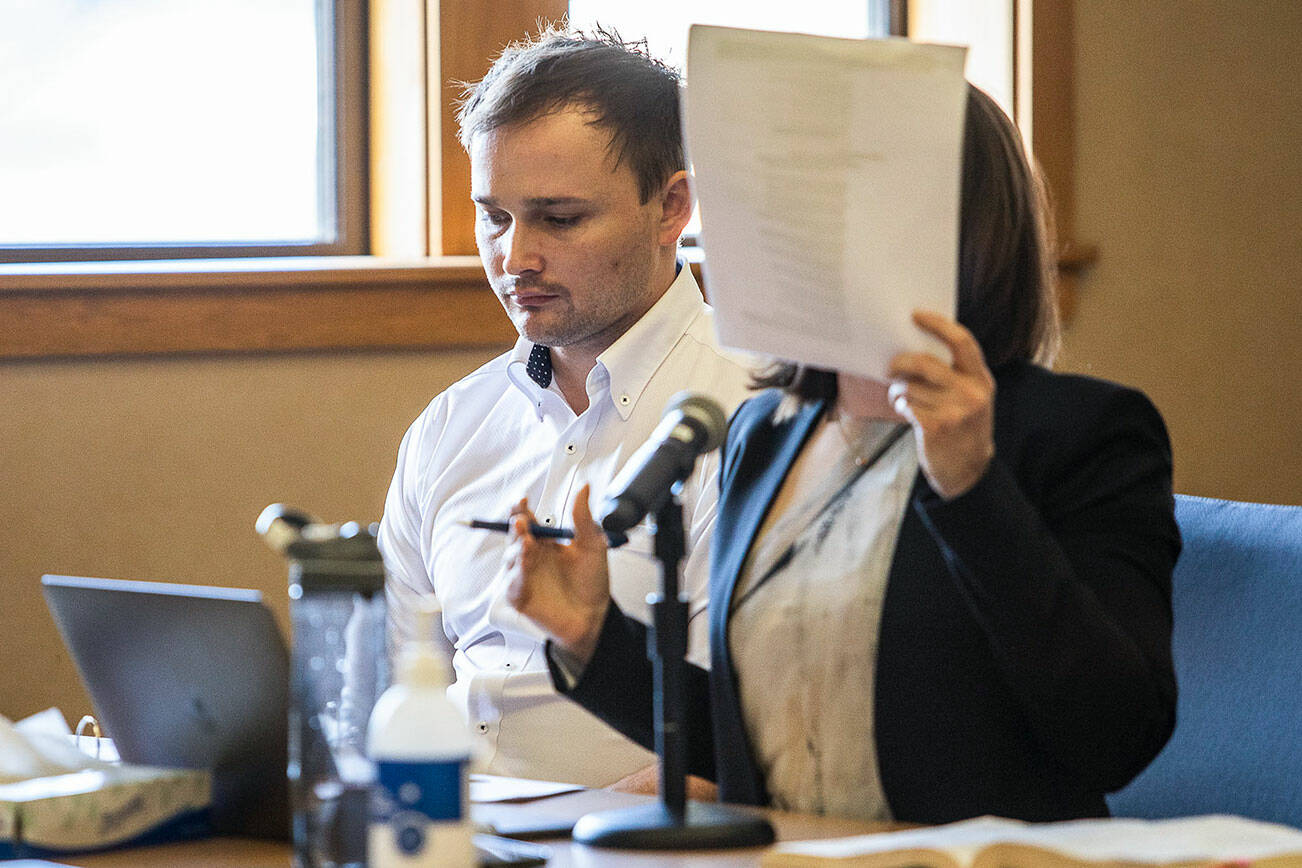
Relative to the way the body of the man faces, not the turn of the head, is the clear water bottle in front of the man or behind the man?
in front

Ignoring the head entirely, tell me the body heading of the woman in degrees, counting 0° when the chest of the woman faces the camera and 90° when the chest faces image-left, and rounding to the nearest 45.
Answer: approximately 45°

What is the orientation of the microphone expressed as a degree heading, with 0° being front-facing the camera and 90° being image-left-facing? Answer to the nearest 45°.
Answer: approximately 225°

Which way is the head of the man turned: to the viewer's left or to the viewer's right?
to the viewer's left

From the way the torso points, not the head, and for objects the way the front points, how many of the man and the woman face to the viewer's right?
0

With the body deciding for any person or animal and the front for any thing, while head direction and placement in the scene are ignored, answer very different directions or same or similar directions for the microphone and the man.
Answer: very different directions

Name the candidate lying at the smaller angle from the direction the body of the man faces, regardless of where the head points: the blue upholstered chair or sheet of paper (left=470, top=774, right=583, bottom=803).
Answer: the sheet of paper

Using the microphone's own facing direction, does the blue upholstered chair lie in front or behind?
in front

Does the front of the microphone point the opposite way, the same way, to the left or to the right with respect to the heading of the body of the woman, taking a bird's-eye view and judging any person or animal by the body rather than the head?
the opposite way

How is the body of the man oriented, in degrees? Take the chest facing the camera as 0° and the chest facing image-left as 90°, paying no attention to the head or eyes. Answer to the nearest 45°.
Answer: approximately 45°

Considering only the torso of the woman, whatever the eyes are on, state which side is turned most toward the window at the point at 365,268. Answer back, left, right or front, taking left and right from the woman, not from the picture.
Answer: right
